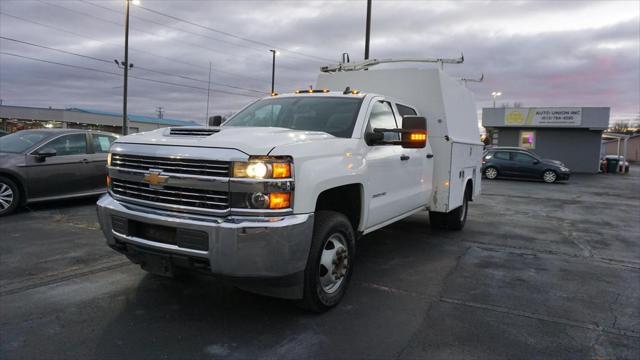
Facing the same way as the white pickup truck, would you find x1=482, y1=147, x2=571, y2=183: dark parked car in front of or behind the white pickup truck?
behind

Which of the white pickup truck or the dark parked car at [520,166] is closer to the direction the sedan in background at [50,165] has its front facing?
the white pickup truck

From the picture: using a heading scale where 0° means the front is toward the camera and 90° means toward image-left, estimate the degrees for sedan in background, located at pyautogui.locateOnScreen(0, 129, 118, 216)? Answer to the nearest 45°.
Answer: approximately 45°

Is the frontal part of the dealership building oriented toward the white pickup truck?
yes

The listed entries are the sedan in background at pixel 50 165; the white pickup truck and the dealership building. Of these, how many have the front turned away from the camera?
0

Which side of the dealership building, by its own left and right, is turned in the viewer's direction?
front

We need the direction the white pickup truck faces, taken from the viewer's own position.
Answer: facing the viewer and to the left of the viewer

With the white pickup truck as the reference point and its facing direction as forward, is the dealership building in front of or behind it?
behind

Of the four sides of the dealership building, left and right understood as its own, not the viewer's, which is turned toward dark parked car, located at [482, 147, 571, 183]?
front

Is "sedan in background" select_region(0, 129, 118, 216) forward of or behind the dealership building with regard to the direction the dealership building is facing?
forward

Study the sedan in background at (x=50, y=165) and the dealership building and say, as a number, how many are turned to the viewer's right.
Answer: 0

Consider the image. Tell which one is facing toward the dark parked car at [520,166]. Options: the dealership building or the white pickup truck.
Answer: the dealership building

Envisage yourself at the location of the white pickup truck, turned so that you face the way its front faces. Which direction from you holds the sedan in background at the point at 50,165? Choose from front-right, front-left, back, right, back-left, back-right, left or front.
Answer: right
